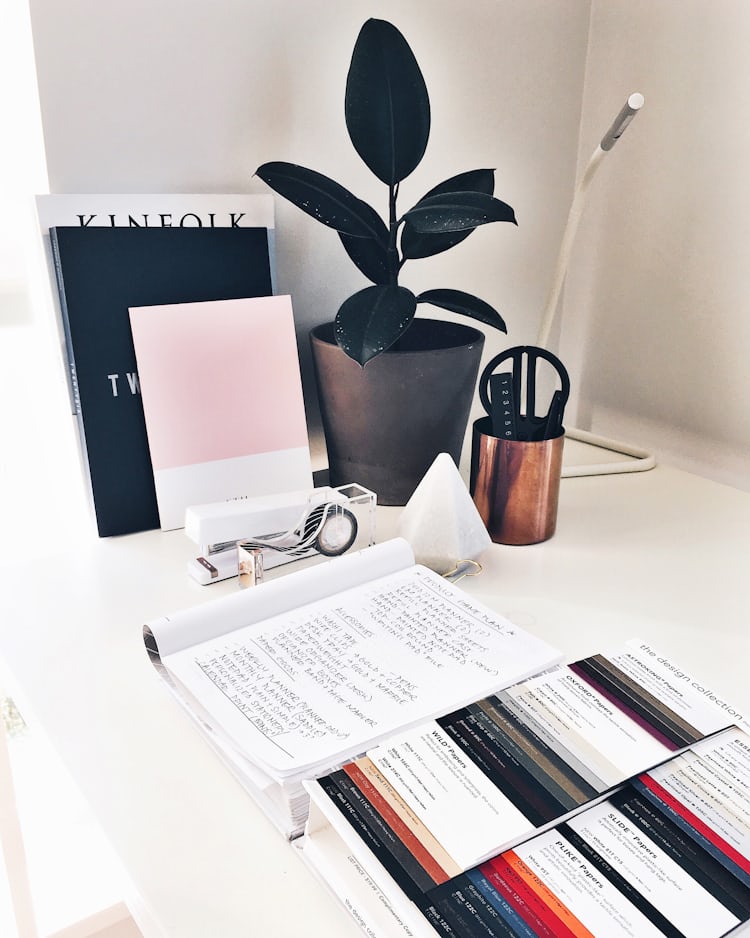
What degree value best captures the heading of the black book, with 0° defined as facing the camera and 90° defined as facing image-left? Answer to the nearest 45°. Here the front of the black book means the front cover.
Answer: approximately 0°

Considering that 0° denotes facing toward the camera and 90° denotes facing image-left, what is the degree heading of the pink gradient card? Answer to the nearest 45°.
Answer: approximately 0°

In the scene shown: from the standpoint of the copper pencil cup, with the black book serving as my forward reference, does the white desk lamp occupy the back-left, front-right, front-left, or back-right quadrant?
back-right
